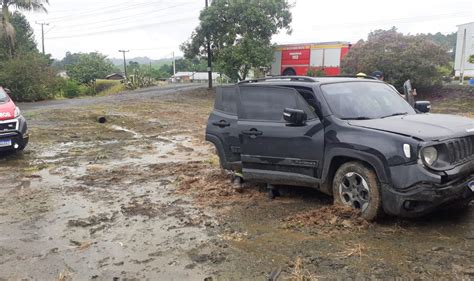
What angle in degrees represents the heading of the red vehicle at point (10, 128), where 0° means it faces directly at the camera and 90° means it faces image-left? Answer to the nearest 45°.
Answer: approximately 315°

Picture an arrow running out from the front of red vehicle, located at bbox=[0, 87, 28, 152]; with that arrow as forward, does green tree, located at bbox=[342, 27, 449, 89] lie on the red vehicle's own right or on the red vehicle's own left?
on the red vehicle's own left

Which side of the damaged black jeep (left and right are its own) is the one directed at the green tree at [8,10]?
back

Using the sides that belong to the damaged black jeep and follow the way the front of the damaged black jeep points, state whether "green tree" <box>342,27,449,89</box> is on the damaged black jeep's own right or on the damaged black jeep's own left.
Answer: on the damaged black jeep's own left

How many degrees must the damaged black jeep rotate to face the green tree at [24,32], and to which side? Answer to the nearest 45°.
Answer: approximately 180°

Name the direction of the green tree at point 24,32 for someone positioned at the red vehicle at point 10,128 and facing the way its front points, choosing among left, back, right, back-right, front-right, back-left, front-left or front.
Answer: back-left

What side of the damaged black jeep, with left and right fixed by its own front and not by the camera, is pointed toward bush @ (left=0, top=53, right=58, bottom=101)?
back

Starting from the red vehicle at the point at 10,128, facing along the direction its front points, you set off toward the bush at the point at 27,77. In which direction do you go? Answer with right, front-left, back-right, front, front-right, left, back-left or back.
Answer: back-left

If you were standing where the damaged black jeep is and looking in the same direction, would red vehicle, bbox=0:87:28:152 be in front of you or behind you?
behind

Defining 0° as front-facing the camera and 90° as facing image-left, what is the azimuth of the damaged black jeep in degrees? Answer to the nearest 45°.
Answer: approximately 315°
